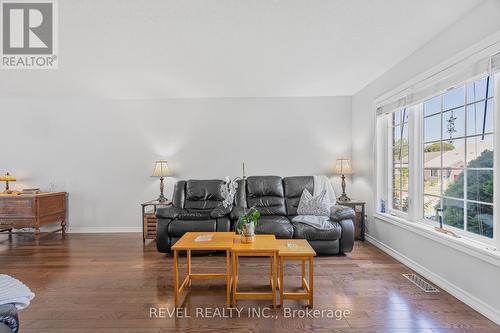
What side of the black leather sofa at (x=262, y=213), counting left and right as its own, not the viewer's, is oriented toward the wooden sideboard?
right

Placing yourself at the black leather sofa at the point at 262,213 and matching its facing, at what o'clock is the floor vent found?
The floor vent is roughly at 10 o'clock from the black leather sofa.

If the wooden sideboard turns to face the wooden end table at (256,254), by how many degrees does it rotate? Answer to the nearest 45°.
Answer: approximately 90° to its left

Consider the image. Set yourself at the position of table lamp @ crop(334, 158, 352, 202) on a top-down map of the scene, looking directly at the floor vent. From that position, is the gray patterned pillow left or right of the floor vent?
right

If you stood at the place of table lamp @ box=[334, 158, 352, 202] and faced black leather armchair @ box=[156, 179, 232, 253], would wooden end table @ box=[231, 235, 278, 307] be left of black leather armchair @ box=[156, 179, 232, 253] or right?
left

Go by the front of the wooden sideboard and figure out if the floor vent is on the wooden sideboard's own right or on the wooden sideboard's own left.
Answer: on the wooden sideboard's own left

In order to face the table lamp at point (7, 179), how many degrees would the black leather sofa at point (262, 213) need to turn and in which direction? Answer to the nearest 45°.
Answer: approximately 90° to its right

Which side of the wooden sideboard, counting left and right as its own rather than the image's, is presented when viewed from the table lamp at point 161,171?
left

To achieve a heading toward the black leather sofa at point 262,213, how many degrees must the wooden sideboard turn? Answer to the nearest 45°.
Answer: approximately 90° to its left

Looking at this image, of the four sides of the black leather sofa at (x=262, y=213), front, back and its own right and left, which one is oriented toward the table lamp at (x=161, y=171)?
right

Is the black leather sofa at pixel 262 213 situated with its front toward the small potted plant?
yes
